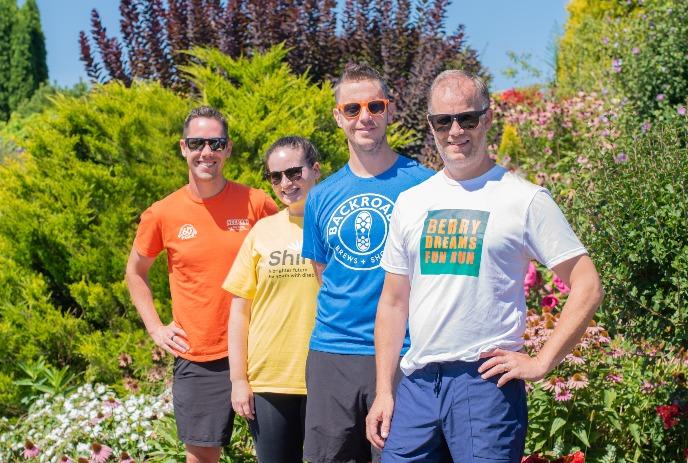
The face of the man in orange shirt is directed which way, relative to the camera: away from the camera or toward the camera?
toward the camera

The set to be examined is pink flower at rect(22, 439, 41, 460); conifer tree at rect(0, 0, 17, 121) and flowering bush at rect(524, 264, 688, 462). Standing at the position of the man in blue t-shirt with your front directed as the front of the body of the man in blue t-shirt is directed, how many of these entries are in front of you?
0

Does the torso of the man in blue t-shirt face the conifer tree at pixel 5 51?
no

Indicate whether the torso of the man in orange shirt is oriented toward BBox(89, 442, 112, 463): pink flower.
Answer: no

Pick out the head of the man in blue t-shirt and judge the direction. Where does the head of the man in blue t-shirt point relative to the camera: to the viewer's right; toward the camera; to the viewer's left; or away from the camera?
toward the camera

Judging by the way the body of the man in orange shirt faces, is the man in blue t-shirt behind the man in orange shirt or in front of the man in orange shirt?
in front

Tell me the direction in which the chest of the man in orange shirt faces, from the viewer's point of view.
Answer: toward the camera

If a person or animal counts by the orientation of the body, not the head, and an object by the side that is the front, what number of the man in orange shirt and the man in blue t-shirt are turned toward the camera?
2

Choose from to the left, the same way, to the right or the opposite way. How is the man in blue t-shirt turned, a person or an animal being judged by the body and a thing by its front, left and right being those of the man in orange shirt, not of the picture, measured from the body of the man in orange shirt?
the same way

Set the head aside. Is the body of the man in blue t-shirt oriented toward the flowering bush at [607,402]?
no

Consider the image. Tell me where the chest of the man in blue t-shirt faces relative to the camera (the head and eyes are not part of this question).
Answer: toward the camera

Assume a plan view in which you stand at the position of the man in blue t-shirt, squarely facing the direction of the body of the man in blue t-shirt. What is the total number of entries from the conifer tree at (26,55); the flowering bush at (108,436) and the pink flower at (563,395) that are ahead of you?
0

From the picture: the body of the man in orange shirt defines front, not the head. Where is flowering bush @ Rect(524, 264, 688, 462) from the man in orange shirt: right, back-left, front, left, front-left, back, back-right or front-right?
left

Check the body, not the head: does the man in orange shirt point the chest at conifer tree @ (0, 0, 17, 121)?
no

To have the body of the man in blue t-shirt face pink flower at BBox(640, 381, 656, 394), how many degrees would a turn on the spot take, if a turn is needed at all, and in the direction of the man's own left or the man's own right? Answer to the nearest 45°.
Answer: approximately 135° to the man's own left

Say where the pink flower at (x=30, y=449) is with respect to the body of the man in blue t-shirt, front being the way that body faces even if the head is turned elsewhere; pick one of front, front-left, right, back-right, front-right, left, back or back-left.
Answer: back-right

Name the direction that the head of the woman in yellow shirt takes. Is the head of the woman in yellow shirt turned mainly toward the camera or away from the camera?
toward the camera
